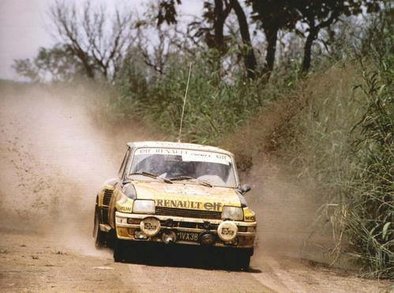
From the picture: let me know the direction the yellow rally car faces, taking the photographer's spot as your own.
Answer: facing the viewer
